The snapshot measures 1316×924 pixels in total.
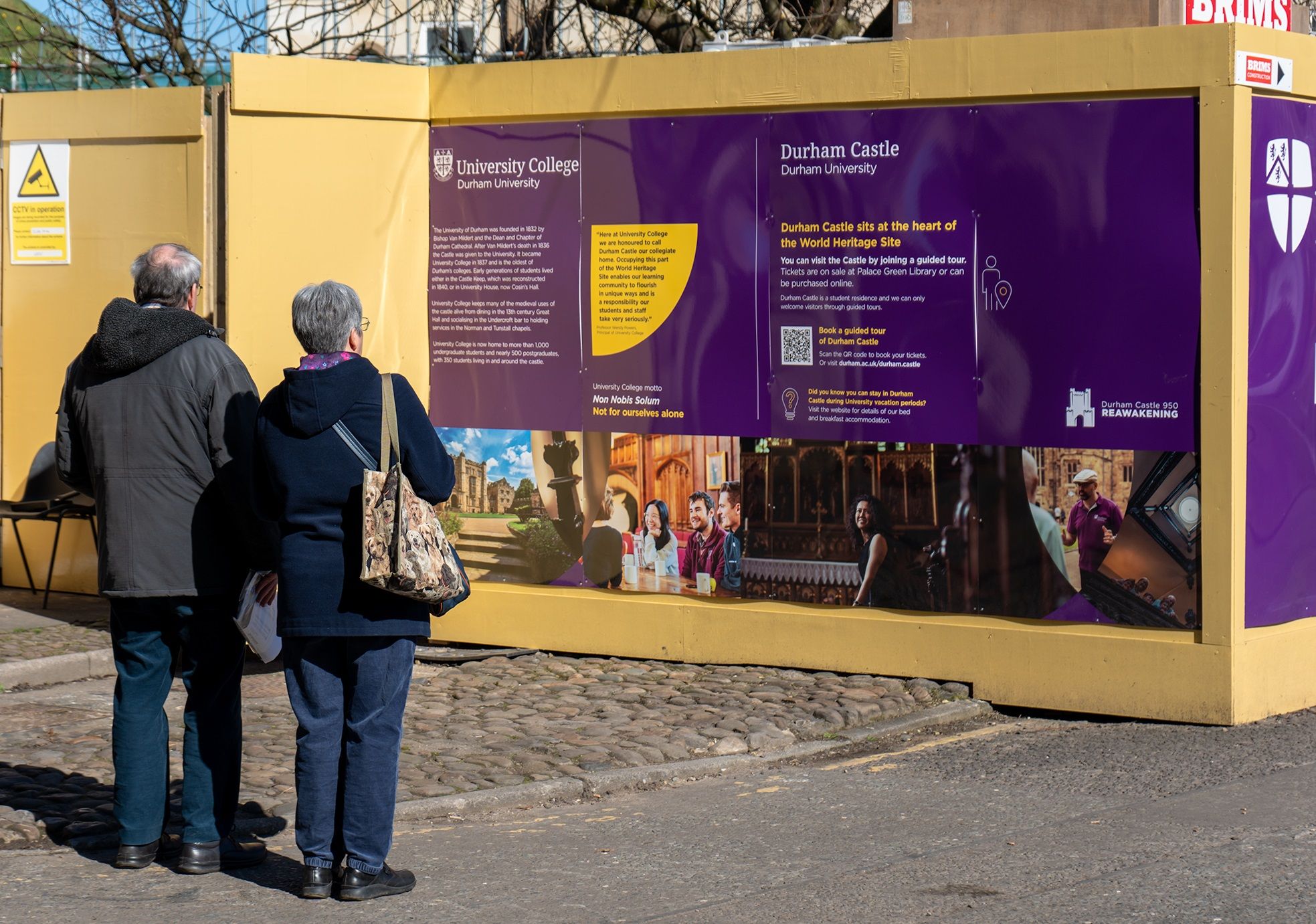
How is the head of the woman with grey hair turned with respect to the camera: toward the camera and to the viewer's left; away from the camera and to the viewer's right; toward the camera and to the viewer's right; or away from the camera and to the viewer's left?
away from the camera and to the viewer's right

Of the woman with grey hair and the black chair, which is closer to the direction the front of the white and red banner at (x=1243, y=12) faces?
the woman with grey hair

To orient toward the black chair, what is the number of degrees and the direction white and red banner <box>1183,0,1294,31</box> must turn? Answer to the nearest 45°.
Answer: approximately 90° to its right

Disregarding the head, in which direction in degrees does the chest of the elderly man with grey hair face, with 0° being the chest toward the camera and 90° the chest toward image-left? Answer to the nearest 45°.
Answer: approximately 225°

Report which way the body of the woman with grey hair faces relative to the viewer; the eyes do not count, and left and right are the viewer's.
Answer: facing away from the viewer and to the right of the viewer

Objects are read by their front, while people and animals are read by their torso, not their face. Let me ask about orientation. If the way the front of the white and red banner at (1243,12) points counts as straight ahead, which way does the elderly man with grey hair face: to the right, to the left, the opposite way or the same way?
the opposite way

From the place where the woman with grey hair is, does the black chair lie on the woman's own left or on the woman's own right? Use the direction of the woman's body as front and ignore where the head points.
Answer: on the woman's own left

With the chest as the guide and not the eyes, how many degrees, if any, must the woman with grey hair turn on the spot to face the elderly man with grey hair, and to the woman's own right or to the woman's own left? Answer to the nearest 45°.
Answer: approximately 90° to the woman's own left

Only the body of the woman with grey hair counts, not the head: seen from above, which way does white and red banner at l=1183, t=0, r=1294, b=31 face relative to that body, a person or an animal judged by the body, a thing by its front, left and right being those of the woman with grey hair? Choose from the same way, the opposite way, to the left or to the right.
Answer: the opposite way

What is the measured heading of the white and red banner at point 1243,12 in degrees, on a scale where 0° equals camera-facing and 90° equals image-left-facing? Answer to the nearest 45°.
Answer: approximately 0°

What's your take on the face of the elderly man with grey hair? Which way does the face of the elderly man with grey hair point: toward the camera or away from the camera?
away from the camera
